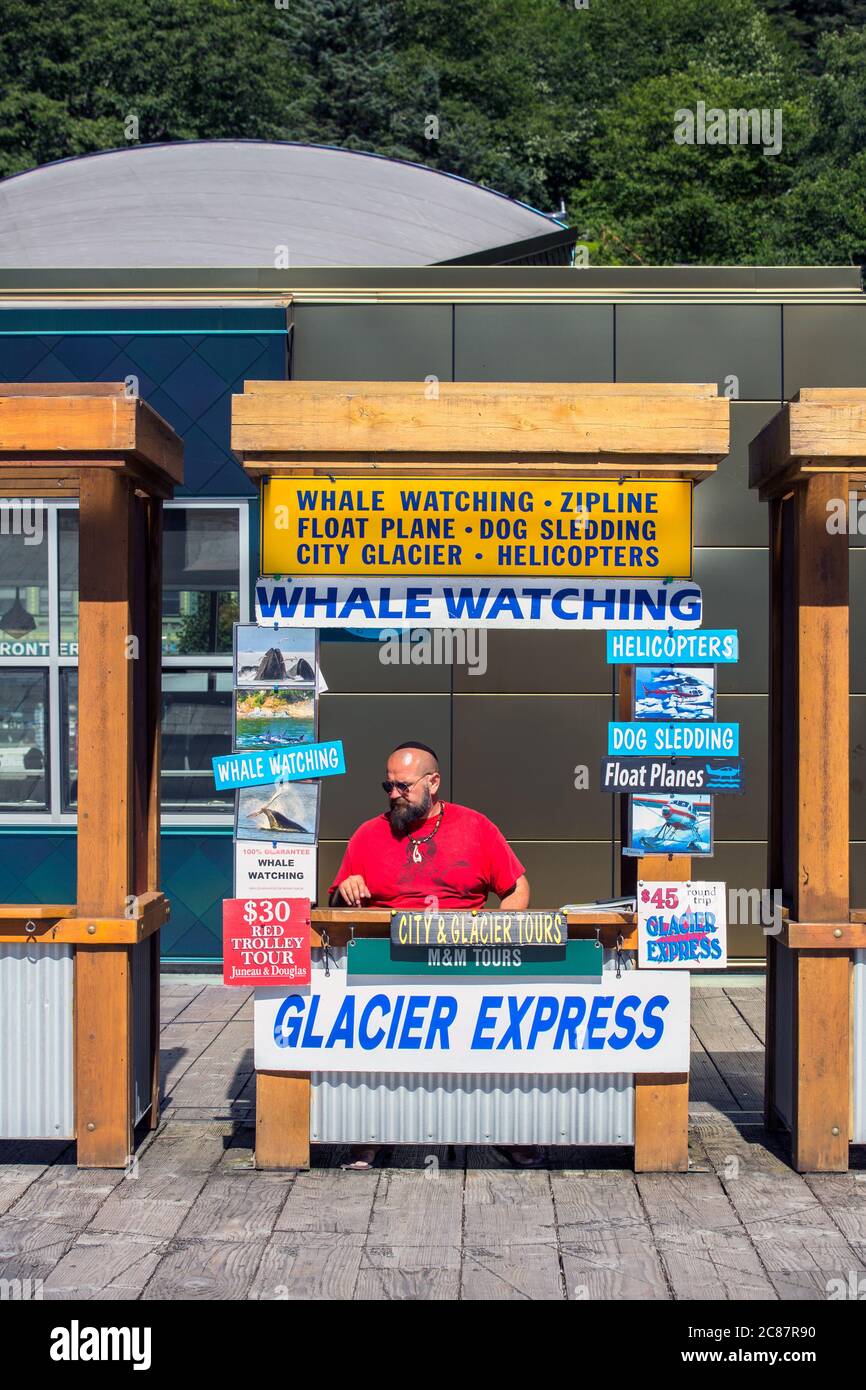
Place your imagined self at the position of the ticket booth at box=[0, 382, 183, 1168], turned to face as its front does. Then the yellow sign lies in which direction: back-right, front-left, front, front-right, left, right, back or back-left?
left

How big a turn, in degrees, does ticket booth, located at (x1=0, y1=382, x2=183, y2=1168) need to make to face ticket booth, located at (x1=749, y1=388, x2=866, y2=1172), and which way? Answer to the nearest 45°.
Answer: approximately 90° to its left

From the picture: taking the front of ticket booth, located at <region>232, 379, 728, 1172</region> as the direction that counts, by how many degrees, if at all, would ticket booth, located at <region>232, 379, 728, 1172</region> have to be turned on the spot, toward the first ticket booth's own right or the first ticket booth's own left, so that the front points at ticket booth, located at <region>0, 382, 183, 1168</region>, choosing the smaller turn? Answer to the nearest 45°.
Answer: approximately 90° to the first ticket booth's own right

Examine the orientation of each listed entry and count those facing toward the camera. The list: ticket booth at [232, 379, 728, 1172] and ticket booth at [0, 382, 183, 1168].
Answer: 2

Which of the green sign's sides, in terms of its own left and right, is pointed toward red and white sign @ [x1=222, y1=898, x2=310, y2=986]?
right

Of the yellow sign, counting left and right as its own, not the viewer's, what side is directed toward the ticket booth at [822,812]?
left

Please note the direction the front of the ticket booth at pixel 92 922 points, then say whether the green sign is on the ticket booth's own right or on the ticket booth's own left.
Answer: on the ticket booth's own left

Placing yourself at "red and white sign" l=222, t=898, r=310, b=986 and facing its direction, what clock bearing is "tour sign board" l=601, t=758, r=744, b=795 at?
The tour sign board is roughly at 9 o'clock from the red and white sign.

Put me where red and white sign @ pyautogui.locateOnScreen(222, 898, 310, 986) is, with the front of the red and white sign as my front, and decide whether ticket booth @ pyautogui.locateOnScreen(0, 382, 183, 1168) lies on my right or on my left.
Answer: on my right

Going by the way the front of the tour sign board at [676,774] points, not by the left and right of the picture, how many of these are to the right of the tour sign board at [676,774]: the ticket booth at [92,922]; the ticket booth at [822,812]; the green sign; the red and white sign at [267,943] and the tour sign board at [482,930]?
4

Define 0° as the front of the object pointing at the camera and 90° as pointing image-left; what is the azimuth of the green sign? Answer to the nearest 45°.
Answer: approximately 0°

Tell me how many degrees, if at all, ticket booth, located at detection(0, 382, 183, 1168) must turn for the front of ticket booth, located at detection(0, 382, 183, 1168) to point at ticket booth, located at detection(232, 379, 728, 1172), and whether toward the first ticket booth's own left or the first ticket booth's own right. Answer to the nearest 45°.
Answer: approximately 90° to the first ticket booth's own left
